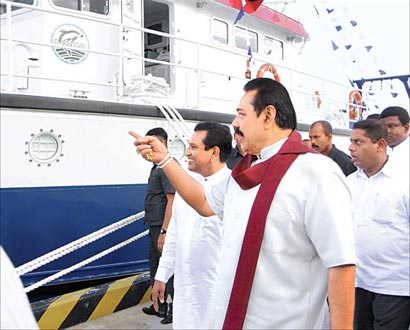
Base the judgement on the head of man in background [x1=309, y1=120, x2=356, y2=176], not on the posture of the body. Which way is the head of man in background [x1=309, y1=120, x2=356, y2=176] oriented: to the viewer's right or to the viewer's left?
to the viewer's left

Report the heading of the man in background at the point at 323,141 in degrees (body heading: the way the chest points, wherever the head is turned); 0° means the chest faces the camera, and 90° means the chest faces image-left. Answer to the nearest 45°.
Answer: approximately 45°

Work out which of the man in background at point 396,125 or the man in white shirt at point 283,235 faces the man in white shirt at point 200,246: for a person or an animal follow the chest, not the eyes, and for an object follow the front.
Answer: the man in background

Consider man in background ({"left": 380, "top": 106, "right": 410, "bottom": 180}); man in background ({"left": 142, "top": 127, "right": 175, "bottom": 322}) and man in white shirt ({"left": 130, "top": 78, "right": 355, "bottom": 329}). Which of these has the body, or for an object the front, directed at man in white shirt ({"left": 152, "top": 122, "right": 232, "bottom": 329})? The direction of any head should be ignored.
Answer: man in background ({"left": 380, "top": 106, "right": 410, "bottom": 180})

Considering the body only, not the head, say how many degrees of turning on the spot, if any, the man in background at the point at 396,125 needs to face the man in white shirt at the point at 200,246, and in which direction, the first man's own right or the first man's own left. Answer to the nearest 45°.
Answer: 0° — they already face them

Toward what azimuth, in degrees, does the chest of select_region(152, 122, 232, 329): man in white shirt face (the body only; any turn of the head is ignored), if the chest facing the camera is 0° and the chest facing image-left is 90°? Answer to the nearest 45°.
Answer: approximately 45°

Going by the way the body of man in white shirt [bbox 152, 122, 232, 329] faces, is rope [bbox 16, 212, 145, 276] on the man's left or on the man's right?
on the man's right

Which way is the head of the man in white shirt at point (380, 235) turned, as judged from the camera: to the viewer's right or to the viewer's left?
to the viewer's left

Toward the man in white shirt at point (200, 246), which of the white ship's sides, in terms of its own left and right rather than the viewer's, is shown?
left
